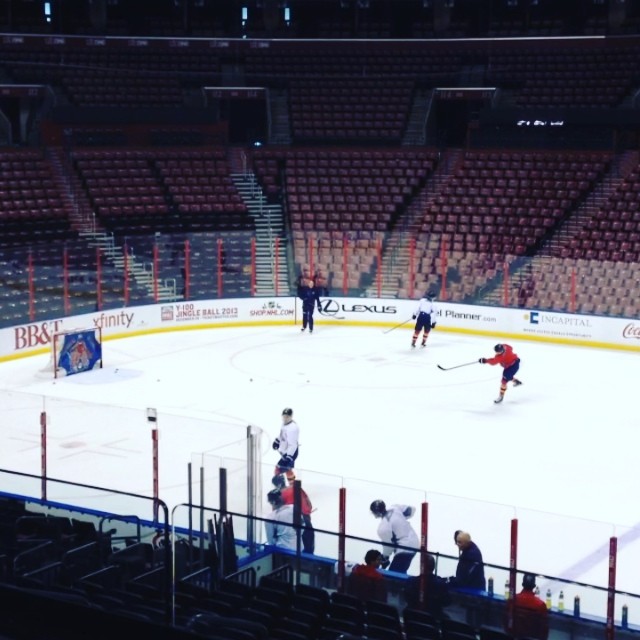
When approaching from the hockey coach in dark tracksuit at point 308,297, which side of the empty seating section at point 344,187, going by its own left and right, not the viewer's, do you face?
front

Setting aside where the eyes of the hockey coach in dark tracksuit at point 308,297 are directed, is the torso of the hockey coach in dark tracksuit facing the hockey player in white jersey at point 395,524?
yes

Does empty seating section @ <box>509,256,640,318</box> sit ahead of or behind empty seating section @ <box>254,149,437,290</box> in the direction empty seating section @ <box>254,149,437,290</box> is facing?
ahead

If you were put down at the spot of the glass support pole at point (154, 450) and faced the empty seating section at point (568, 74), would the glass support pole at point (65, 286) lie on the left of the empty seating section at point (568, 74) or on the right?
left

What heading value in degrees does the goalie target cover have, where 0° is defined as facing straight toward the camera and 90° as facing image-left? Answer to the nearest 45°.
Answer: approximately 315°

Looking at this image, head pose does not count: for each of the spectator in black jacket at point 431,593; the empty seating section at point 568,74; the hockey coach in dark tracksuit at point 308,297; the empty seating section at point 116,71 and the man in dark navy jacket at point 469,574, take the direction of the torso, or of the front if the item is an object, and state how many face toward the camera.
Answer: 3

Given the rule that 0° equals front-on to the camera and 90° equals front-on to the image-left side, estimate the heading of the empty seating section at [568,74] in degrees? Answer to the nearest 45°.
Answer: approximately 0°

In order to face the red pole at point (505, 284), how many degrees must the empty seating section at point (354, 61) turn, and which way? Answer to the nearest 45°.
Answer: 0° — it already faces it

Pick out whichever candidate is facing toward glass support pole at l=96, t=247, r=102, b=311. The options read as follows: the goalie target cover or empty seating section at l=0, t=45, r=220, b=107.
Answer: the empty seating section

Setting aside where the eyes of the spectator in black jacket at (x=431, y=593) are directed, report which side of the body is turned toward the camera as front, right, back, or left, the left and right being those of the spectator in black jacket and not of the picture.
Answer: back
